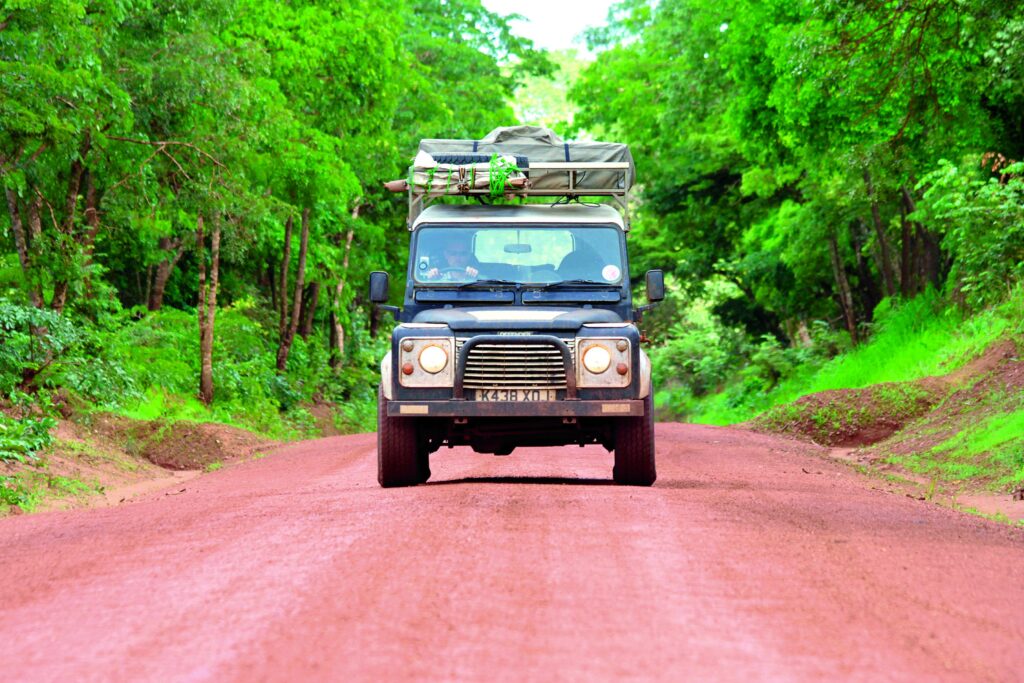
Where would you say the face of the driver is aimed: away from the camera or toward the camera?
toward the camera

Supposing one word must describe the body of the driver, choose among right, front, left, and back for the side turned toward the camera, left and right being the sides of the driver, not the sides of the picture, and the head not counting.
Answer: front
